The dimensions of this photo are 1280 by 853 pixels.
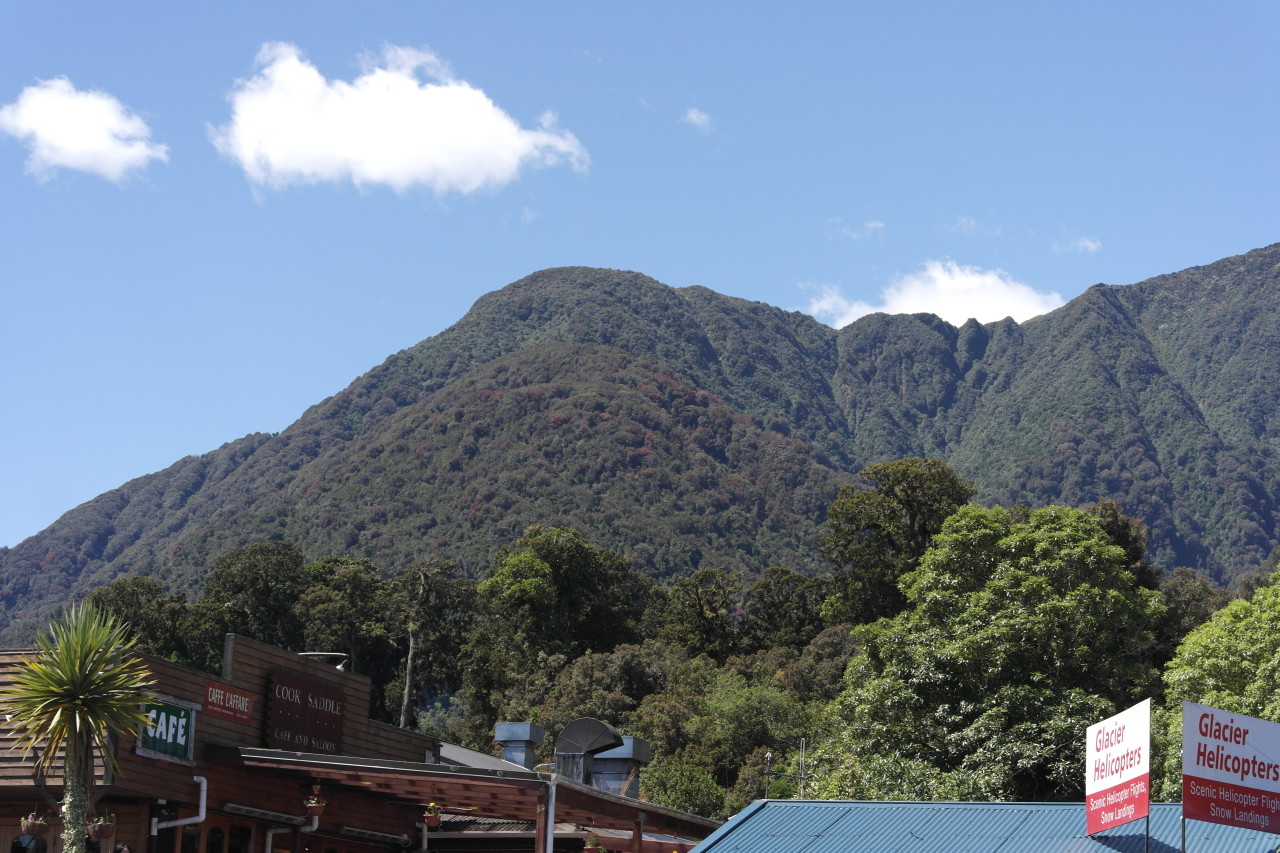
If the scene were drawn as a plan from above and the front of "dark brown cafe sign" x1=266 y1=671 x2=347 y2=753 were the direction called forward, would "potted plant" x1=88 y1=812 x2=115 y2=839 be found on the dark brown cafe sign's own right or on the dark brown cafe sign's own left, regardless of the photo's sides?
on the dark brown cafe sign's own right

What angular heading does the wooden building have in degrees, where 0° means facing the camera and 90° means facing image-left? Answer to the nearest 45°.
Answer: approximately 315°

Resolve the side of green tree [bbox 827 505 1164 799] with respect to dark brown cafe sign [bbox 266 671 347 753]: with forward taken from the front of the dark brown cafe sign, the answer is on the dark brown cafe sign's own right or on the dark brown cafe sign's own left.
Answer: on the dark brown cafe sign's own left

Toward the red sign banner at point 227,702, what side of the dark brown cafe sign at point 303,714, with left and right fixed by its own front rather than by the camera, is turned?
right
